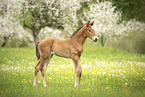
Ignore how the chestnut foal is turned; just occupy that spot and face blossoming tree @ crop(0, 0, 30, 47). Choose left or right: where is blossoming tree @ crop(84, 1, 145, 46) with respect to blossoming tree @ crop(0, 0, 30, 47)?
right

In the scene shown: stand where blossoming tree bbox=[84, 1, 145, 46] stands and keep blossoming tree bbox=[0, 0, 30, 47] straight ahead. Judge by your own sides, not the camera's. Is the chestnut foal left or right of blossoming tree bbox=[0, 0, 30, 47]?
left

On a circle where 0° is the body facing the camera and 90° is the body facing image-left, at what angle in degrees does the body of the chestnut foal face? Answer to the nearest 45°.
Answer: approximately 270°

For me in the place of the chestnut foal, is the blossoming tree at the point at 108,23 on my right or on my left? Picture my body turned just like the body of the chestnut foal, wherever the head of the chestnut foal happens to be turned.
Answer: on my left

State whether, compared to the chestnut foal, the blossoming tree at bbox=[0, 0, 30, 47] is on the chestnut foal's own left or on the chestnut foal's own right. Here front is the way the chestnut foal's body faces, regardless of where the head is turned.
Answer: on the chestnut foal's own left
